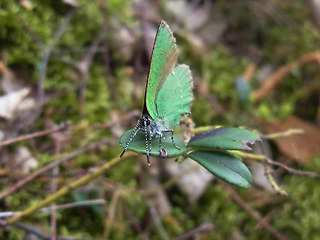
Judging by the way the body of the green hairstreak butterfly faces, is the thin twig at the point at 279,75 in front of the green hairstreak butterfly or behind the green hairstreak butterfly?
behind

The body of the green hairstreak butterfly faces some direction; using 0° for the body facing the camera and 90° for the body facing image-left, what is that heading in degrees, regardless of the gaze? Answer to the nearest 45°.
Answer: approximately 45°
